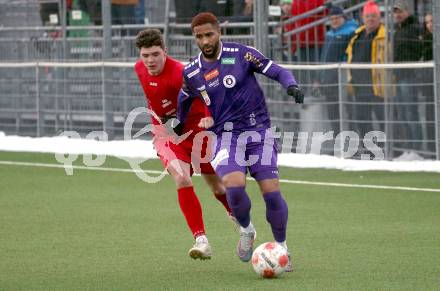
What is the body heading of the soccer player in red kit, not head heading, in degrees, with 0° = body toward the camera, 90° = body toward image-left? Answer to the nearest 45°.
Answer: approximately 0°

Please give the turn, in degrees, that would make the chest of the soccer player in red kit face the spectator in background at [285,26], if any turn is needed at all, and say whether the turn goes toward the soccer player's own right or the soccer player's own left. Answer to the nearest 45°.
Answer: approximately 180°

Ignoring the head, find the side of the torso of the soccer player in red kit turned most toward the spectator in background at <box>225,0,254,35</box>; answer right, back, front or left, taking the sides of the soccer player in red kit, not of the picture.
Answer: back

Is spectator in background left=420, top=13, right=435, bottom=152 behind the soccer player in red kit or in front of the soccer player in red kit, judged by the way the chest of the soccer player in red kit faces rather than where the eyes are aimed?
behind

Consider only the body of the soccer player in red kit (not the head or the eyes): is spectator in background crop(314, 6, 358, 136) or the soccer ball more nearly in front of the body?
the soccer ball

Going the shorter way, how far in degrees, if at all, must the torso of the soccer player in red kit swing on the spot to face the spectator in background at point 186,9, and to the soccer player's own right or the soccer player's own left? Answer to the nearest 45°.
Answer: approximately 180°

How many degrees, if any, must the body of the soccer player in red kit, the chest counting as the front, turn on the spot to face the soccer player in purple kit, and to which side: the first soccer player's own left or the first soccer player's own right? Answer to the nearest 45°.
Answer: approximately 45° to the first soccer player's own left

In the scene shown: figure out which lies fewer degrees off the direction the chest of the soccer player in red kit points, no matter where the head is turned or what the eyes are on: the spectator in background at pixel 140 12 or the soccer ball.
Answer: the soccer ball

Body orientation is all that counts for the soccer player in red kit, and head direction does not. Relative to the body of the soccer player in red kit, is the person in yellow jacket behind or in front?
behind
